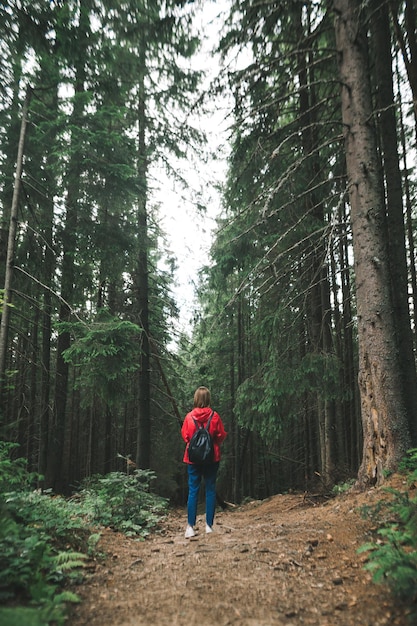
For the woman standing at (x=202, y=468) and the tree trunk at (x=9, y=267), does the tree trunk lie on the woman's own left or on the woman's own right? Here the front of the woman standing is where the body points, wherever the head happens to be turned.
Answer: on the woman's own left

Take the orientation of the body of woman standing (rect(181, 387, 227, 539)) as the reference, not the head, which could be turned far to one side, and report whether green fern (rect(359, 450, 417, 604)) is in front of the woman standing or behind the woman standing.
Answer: behind

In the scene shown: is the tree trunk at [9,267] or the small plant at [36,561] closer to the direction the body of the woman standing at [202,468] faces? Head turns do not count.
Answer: the tree trunk

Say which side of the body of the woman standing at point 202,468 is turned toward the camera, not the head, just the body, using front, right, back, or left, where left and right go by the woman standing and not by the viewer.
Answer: back

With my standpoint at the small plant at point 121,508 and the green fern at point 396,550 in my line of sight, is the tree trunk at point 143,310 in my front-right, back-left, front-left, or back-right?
back-left
